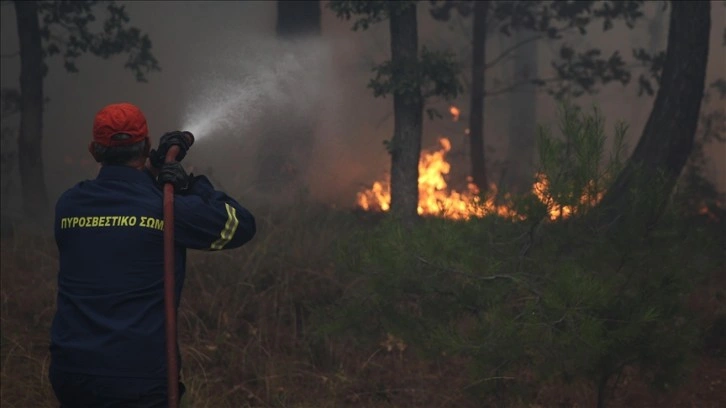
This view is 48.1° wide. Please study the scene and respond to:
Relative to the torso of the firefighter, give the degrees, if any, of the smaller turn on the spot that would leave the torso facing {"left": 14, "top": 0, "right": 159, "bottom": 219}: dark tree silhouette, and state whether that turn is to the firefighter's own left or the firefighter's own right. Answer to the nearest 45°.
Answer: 0° — they already face it

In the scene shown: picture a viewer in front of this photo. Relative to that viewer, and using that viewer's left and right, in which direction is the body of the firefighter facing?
facing away from the viewer

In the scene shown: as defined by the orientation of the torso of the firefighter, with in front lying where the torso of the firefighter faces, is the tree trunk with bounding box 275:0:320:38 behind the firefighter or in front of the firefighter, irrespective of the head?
in front

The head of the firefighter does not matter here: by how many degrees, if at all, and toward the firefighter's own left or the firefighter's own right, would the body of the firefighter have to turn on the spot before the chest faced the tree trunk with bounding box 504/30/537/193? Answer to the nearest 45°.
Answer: approximately 45° to the firefighter's own right

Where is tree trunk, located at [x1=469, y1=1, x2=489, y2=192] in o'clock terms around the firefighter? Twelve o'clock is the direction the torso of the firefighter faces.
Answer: The tree trunk is roughly at 1 o'clock from the firefighter.

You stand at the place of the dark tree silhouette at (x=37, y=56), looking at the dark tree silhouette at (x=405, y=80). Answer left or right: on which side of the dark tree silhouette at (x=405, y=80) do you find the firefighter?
right

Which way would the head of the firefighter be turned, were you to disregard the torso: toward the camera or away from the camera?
away from the camera

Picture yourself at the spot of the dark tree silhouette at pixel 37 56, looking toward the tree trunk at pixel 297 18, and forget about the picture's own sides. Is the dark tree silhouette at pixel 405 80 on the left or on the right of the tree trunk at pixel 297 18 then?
right

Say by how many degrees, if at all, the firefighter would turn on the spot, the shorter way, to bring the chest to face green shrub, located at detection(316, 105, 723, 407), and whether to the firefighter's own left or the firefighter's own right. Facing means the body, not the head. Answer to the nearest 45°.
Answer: approximately 45° to the firefighter's own right
